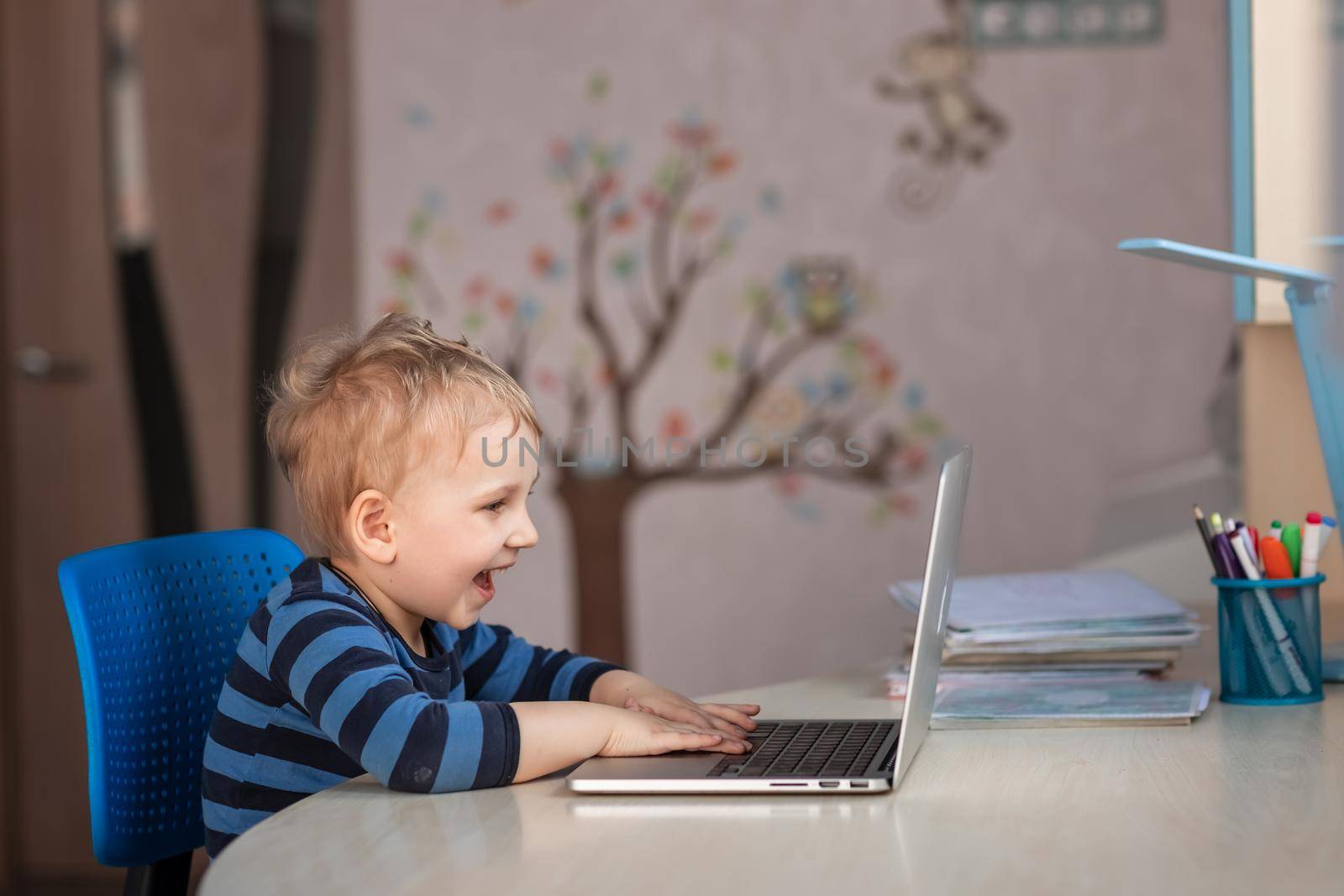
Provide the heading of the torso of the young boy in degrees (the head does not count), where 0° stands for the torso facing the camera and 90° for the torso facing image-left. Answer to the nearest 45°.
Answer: approximately 270°

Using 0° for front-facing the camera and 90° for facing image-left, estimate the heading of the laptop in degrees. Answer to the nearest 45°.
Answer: approximately 90°

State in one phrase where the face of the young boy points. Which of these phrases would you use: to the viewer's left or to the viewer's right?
to the viewer's right

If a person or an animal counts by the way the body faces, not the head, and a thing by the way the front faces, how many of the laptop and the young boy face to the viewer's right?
1

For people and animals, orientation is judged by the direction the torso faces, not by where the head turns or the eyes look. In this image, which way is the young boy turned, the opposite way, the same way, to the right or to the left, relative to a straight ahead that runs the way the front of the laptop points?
the opposite way

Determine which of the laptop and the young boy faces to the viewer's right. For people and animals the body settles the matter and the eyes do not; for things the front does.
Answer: the young boy
